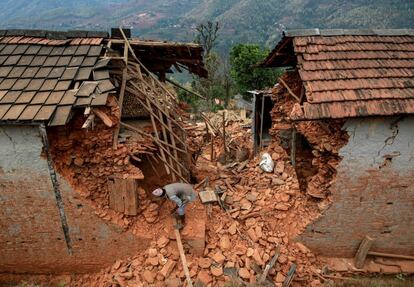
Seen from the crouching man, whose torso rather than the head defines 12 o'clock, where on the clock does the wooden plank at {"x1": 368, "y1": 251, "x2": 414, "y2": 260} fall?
The wooden plank is roughly at 6 o'clock from the crouching man.

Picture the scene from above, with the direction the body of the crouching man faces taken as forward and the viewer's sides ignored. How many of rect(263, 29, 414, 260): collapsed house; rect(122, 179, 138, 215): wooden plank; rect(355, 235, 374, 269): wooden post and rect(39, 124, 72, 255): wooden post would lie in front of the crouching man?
2

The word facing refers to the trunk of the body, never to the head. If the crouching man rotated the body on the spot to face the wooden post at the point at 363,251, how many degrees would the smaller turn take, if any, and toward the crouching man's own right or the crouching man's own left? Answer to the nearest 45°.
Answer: approximately 180°

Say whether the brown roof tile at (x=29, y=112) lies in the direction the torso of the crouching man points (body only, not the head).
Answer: yes

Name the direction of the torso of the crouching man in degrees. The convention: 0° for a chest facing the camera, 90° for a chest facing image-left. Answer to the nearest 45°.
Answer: approximately 90°

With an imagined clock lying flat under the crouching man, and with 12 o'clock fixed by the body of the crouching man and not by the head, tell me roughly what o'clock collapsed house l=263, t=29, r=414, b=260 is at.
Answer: The collapsed house is roughly at 6 o'clock from the crouching man.

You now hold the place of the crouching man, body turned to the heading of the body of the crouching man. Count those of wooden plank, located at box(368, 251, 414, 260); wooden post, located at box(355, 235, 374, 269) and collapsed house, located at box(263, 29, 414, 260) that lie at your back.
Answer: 3
